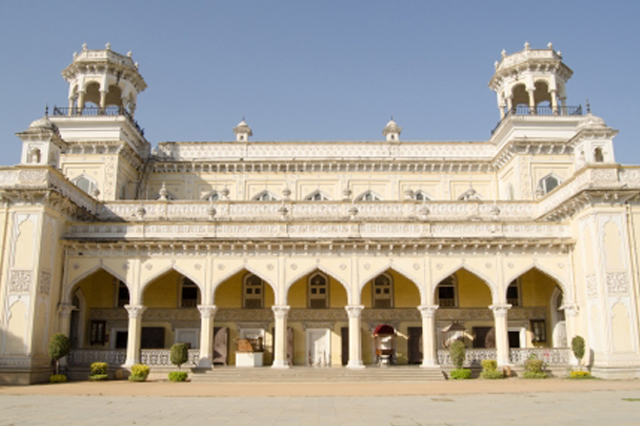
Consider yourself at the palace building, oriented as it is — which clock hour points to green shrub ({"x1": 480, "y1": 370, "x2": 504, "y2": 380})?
The green shrub is roughly at 10 o'clock from the palace building.

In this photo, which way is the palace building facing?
toward the camera

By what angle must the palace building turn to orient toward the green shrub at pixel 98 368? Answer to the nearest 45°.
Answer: approximately 90° to its right
